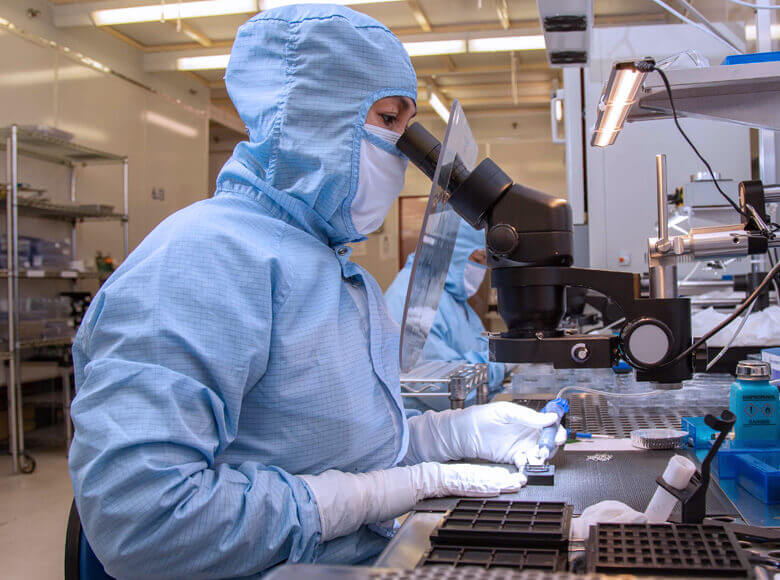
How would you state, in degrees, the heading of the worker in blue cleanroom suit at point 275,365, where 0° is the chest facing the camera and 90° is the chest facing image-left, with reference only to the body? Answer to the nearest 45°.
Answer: approximately 270°

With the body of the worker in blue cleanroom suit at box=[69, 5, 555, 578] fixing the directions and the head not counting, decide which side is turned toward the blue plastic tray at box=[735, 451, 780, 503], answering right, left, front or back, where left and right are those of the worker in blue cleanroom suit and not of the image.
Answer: front

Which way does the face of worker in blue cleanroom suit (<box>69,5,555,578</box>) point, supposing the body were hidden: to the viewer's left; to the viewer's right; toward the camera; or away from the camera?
to the viewer's right

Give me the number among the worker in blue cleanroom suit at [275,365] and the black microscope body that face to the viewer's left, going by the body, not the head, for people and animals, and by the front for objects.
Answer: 1

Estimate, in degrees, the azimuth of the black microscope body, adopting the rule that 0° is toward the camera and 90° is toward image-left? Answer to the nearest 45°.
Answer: approximately 90°

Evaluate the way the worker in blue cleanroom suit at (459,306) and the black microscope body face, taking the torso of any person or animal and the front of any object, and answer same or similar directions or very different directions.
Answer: very different directions

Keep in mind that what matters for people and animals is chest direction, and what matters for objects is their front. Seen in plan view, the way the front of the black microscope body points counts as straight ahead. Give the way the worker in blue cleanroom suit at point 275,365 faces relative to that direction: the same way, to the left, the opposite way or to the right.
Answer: the opposite way

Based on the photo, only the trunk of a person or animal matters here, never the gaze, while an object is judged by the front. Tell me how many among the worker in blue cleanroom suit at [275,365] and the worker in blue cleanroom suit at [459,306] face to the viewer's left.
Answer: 0
